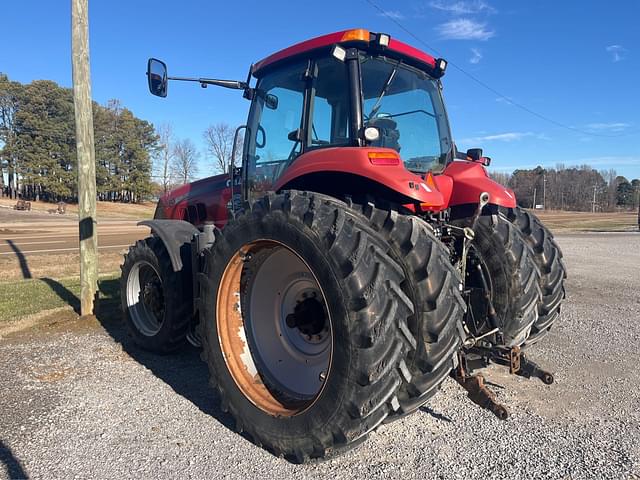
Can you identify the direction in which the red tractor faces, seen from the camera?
facing away from the viewer and to the left of the viewer

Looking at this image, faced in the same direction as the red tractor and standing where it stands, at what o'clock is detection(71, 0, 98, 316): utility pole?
The utility pole is roughly at 12 o'clock from the red tractor.
